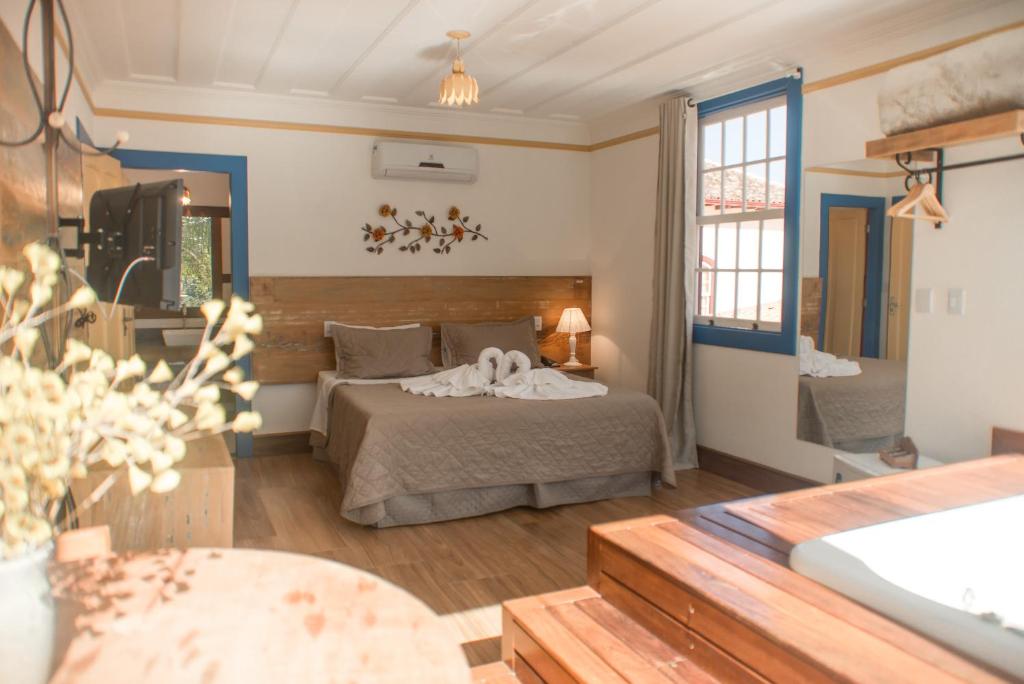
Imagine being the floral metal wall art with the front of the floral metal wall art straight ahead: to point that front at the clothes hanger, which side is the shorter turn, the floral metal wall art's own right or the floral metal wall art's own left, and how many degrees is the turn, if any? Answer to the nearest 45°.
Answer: approximately 45° to the floral metal wall art's own left

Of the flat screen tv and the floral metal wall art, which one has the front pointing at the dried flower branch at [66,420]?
the floral metal wall art

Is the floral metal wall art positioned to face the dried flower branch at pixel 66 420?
yes

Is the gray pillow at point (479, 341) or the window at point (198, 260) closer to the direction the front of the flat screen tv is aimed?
the gray pillow

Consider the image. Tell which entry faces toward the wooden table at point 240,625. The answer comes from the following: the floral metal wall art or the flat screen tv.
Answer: the floral metal wall art

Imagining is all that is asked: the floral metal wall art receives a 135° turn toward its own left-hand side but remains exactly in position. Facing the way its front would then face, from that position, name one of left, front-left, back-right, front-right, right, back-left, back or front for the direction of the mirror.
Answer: right

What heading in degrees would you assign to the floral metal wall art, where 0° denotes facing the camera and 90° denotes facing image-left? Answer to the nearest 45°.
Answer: approximately 0°

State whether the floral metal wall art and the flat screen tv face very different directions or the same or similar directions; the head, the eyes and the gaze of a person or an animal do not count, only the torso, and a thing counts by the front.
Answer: very different directions

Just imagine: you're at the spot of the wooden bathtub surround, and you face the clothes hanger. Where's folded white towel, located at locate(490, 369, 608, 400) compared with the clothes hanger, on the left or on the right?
left

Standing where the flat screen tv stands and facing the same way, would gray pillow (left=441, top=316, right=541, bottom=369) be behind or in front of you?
in front

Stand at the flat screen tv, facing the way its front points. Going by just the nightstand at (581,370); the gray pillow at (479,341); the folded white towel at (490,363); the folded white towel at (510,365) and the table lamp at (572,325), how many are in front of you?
5

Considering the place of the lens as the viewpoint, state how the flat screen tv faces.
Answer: facing away from the viewer and to the right of the viewer

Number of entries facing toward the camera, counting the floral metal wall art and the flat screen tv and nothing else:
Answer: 1

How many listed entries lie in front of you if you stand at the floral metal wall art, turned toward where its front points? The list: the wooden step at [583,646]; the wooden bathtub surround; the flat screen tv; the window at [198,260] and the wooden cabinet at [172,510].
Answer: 4

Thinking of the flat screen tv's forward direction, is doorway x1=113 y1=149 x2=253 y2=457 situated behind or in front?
in front

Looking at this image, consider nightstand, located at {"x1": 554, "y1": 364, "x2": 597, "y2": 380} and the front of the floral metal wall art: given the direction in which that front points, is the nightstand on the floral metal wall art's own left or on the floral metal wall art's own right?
on the floral metal wall art's own left
